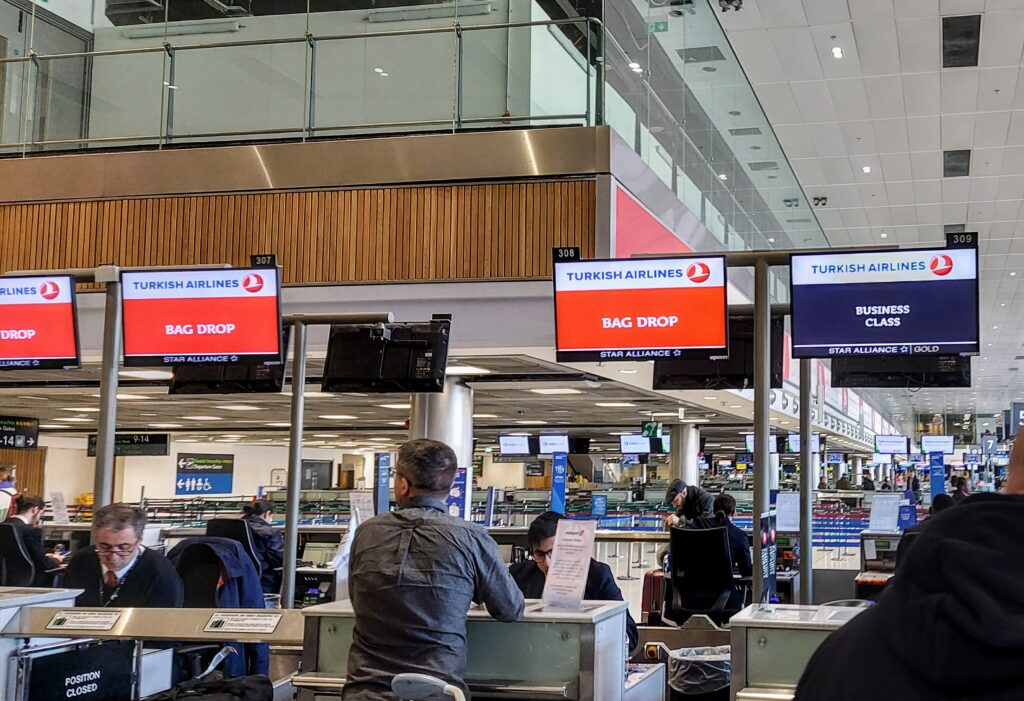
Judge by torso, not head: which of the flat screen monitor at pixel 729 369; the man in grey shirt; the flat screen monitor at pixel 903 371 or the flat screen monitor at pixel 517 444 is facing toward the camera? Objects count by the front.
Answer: the flat screen monitor at pixel 517 444

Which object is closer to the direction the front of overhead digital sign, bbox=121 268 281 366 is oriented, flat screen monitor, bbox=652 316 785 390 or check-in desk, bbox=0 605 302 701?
the check-in desk

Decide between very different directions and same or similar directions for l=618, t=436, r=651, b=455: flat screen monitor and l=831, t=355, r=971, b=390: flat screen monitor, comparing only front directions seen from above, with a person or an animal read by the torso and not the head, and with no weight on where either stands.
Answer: very different directions

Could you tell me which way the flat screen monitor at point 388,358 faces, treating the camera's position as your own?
facing away from the viewer

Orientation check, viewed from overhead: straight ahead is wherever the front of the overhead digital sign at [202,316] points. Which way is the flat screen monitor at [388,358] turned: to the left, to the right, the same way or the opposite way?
the opposite way

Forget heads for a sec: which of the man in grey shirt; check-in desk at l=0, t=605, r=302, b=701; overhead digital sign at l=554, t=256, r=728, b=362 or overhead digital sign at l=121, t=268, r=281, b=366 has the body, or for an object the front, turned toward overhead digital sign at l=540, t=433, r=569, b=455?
the man in grey shirt

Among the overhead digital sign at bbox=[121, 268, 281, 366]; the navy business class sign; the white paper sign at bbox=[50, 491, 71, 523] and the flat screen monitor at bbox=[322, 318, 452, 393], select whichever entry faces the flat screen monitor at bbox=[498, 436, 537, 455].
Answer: the flat screen monitor at bbox=[322, 318, 452, 393]

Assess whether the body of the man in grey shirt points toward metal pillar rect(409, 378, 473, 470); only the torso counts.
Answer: yes

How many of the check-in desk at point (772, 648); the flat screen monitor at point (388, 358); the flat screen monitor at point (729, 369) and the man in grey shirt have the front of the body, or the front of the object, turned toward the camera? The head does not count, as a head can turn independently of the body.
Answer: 1

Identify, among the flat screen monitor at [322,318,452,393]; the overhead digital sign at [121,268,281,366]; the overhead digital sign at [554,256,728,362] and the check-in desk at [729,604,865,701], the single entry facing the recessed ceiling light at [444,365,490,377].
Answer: the flat screen monitor

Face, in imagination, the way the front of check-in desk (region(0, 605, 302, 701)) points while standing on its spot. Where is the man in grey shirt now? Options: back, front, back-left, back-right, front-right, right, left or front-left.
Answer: front-left

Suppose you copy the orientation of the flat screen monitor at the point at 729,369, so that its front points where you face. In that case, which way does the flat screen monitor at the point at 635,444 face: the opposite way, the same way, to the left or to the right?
the opposite way

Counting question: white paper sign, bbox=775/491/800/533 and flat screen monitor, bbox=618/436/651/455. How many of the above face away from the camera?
0

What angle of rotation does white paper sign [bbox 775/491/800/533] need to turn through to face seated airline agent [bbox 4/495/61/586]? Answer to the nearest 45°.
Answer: approximately 90° to its right
